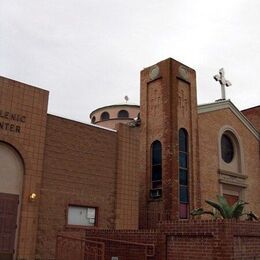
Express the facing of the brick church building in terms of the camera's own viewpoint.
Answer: facing the viewer and to the right of the viewer
